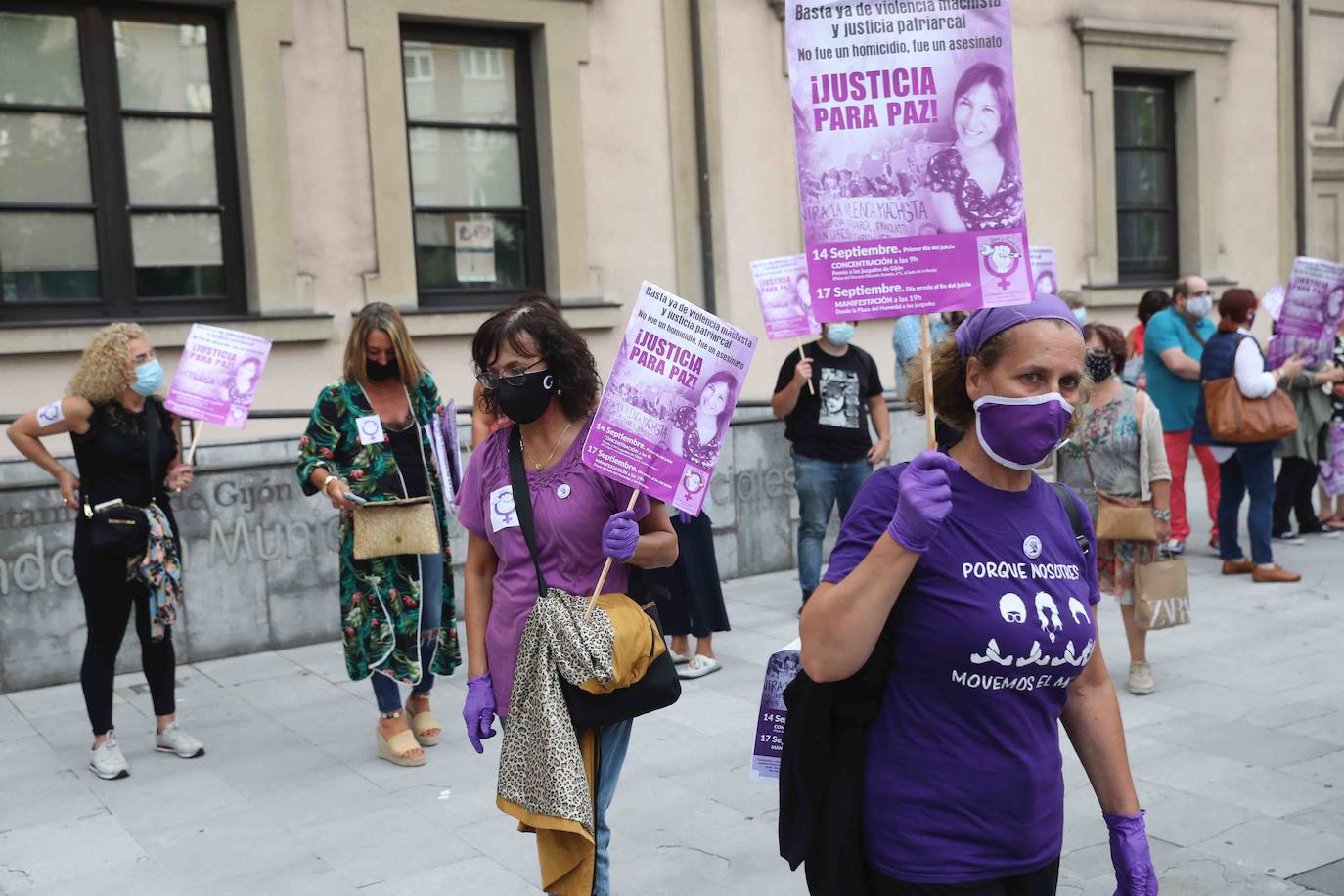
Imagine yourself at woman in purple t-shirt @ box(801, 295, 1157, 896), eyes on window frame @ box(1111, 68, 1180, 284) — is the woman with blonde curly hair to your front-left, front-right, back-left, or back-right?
front-left

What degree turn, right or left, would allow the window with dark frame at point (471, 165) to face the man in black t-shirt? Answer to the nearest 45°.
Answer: approximately 45° to its left

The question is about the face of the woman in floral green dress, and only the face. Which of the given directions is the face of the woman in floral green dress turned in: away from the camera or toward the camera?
toward the camera

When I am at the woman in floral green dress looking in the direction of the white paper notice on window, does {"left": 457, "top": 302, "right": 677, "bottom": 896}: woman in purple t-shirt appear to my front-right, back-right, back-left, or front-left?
back-right

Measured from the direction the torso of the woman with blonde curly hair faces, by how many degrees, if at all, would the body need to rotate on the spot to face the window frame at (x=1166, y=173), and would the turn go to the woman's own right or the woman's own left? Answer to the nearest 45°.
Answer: approximately 90° to the woman's own left

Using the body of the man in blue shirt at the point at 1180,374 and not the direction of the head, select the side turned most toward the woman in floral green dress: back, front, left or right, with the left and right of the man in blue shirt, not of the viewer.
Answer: right

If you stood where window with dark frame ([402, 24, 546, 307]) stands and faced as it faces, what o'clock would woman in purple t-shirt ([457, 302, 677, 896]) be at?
The woman in purple t-shirt is roughly at 12 o'clock from the window with dark frame.

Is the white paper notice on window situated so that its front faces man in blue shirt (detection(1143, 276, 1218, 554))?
no

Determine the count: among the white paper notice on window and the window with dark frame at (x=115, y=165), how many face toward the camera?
2

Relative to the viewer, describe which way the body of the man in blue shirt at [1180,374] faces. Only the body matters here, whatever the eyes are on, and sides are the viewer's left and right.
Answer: facing the viewer and to the right of the viewer

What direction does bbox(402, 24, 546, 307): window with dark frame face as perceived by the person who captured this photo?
facing the viewer

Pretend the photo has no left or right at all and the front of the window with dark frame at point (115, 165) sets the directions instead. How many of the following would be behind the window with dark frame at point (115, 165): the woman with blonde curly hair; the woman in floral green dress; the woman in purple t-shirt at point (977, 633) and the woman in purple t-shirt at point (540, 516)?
0

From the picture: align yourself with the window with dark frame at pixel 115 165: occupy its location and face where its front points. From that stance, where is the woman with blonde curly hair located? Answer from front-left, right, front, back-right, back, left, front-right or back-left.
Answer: front

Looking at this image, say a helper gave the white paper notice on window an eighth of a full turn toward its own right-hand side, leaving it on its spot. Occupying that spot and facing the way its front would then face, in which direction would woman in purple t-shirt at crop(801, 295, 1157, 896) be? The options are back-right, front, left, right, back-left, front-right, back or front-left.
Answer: front-left

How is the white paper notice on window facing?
toward the camera

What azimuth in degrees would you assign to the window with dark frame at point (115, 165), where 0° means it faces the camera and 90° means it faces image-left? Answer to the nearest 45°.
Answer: approximately 0°

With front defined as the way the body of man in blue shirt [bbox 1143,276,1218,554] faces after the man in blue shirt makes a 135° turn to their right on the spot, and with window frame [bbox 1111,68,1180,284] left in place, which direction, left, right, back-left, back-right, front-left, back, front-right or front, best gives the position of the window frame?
right

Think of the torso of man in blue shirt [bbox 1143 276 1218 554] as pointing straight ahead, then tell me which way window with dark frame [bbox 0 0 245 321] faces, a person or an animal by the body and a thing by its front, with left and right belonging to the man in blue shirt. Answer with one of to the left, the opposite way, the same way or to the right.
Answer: the same way
